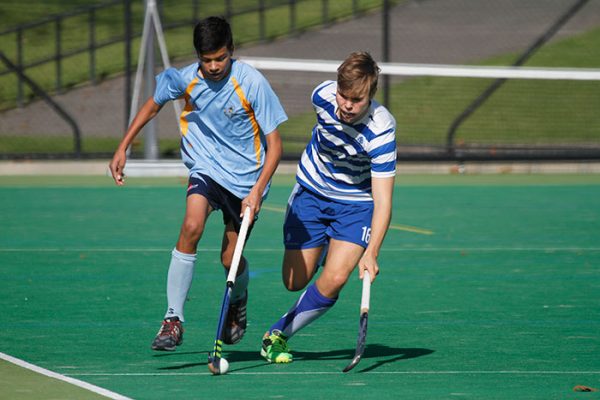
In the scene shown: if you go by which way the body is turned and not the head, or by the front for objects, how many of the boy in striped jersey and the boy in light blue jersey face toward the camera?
2

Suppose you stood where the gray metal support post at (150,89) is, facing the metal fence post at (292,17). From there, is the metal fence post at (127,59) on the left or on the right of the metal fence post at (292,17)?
left

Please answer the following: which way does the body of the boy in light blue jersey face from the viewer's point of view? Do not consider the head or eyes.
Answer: toward the camera

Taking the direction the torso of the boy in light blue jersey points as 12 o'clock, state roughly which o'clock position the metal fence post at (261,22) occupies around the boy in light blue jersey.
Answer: The metal fence post is roughly at 6 o'clock from the boy in light blue jersey.

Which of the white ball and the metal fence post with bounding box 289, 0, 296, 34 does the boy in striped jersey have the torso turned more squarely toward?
the white ball

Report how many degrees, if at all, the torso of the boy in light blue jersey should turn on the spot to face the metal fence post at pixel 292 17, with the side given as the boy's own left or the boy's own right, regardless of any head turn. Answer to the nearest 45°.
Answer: approximately 180°

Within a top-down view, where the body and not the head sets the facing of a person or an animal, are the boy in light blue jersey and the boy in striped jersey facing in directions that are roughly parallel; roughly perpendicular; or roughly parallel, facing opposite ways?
roughly parallel

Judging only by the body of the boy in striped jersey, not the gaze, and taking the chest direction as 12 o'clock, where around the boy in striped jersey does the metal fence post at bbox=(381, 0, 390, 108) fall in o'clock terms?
The metal fence post is roughly at 6 o'clock from the boy in striped jersey.

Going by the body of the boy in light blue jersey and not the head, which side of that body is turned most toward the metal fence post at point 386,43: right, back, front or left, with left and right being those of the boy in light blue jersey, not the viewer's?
back

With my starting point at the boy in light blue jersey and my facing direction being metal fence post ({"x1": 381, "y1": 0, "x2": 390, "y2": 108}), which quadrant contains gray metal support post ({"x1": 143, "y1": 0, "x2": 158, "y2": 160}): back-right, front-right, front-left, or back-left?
front-left

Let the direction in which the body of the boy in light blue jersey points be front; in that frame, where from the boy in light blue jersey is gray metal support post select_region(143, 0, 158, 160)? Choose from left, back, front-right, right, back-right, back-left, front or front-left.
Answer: back

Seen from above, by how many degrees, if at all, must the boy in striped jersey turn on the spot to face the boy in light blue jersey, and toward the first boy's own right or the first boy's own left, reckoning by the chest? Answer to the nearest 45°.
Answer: approximately 90° to the first boy's own right

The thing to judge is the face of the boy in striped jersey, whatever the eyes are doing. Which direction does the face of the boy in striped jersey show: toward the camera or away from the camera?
toward the camera

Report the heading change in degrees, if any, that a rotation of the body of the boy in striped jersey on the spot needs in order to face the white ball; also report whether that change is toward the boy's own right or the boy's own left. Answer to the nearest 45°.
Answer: approximately 45° to the boy's own right

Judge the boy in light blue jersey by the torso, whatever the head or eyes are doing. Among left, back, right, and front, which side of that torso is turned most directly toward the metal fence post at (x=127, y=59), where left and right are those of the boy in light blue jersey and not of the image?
back
